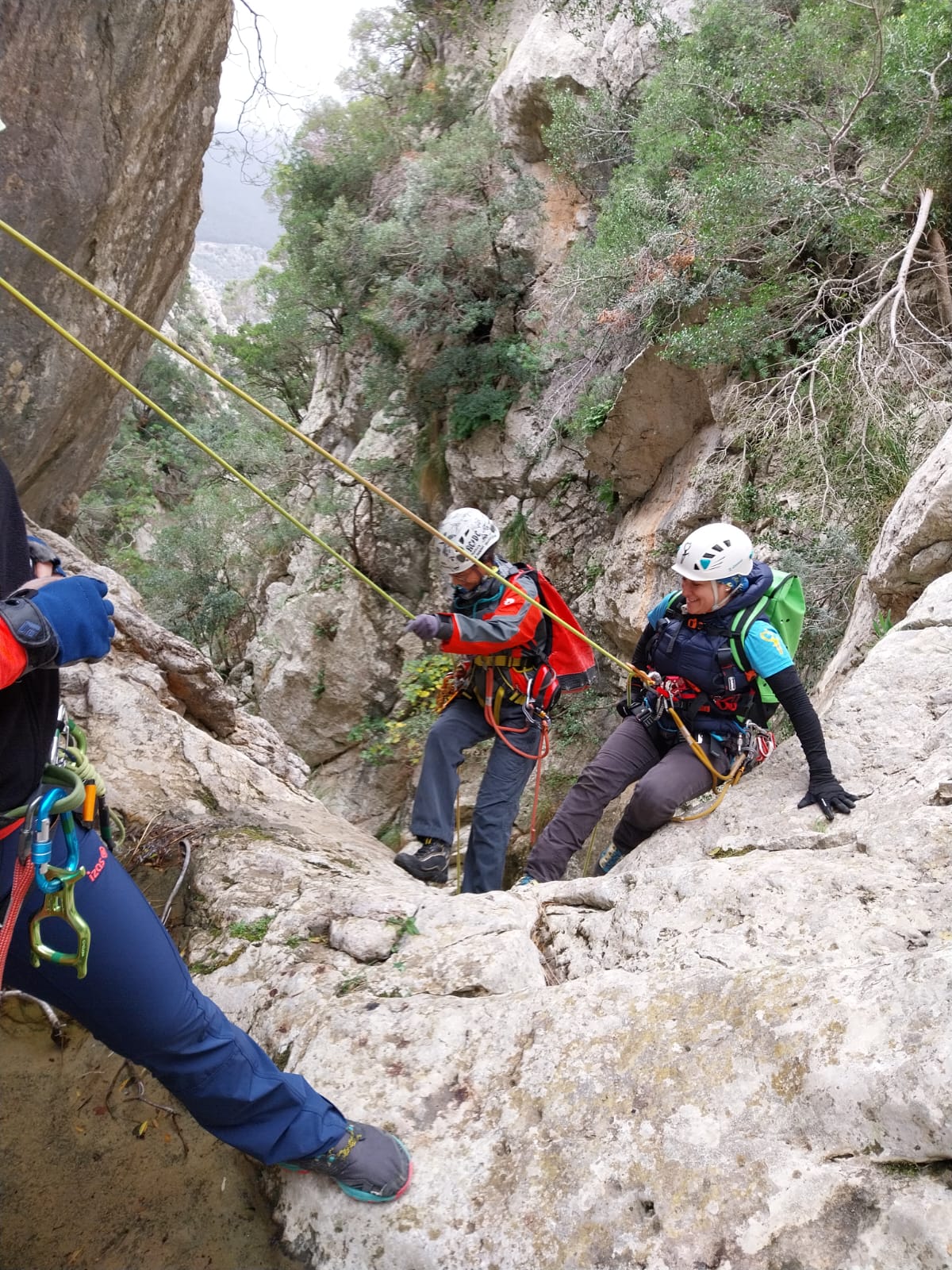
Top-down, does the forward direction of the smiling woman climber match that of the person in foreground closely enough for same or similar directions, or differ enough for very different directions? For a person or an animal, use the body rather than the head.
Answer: very different directions

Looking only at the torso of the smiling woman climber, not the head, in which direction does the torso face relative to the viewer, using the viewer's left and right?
facing the viewer and to the left of the viewer

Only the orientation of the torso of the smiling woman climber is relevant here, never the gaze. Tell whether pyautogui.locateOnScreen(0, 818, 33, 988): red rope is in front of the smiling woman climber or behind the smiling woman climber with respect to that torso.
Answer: in front

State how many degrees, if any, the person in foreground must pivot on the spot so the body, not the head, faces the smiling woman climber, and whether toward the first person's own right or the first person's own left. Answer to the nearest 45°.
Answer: approximately 45° to the first person's own left

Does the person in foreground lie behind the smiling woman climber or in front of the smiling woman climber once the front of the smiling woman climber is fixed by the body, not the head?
in front

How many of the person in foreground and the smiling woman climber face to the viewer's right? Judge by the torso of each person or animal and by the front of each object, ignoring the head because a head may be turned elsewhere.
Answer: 1

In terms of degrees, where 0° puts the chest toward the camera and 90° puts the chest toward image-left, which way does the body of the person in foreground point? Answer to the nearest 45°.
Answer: approximately 270°
